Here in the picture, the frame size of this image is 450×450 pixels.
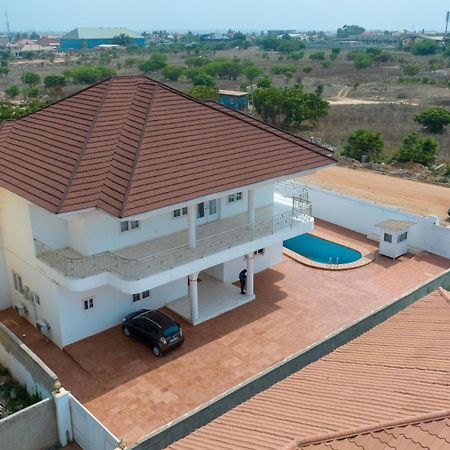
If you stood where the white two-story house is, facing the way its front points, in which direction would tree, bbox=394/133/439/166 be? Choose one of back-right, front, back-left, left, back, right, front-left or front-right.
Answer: left

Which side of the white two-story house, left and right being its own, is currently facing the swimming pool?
left

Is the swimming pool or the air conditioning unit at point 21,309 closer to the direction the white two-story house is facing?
the swimming pool

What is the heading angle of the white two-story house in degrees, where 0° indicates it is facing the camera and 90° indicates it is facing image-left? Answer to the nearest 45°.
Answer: approximately 315°
